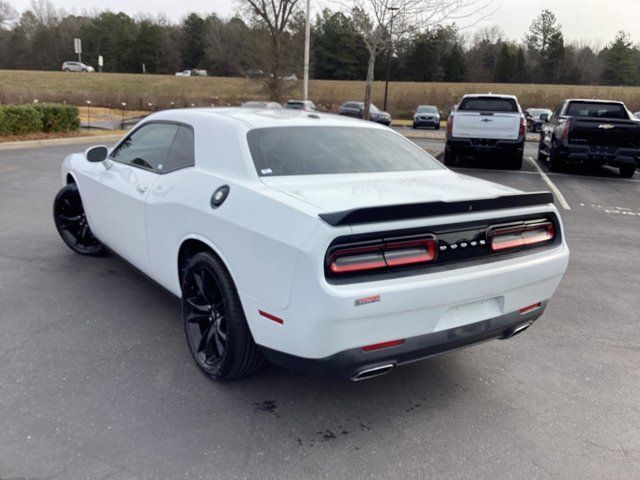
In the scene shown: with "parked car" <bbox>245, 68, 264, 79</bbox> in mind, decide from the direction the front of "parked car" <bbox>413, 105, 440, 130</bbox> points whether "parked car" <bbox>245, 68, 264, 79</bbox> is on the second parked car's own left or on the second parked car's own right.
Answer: on the second parked car's own right

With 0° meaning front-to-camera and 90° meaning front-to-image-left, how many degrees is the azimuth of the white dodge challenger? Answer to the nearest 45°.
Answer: approximately 135°

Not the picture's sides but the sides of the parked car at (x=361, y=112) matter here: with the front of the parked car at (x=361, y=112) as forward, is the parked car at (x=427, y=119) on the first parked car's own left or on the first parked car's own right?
on the first parked car's own left

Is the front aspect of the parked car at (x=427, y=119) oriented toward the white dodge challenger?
yes

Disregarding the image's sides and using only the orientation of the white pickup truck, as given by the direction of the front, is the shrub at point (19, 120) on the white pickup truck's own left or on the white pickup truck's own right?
on the white pickup truck's own left

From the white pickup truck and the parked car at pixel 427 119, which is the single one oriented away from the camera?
the white pickup truck

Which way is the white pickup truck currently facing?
away from the camera

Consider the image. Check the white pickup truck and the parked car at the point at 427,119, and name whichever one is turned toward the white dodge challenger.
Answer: the parked car

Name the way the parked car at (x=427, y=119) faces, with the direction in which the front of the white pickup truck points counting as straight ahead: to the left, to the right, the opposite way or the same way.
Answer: the opposite way

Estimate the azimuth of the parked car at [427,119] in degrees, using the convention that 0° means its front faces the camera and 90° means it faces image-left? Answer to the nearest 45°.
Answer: approximately 0°

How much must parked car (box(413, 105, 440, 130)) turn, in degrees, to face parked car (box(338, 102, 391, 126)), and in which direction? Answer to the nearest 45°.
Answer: approximately 90° to its right

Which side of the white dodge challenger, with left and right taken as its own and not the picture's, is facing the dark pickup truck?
right
